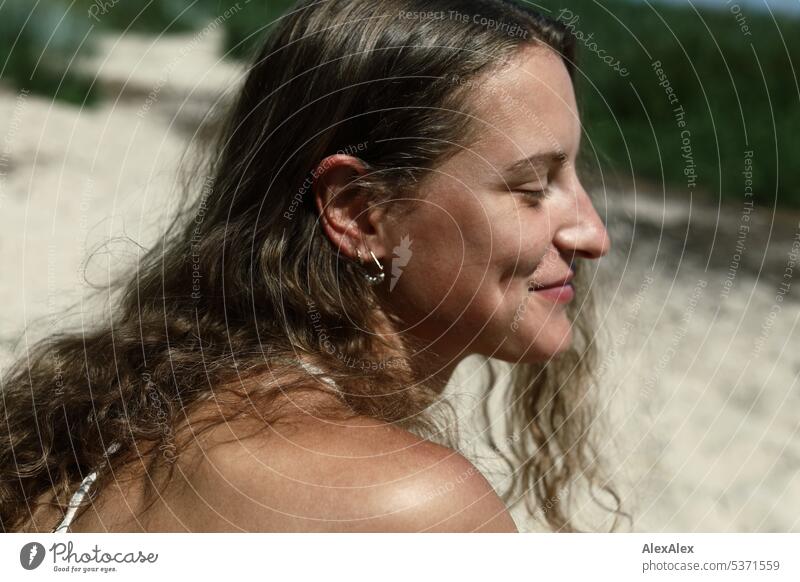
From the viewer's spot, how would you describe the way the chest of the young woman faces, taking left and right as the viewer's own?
facing to the right of the viewer

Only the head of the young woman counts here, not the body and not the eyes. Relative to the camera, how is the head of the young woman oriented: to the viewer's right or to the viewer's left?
to the viewer's right
